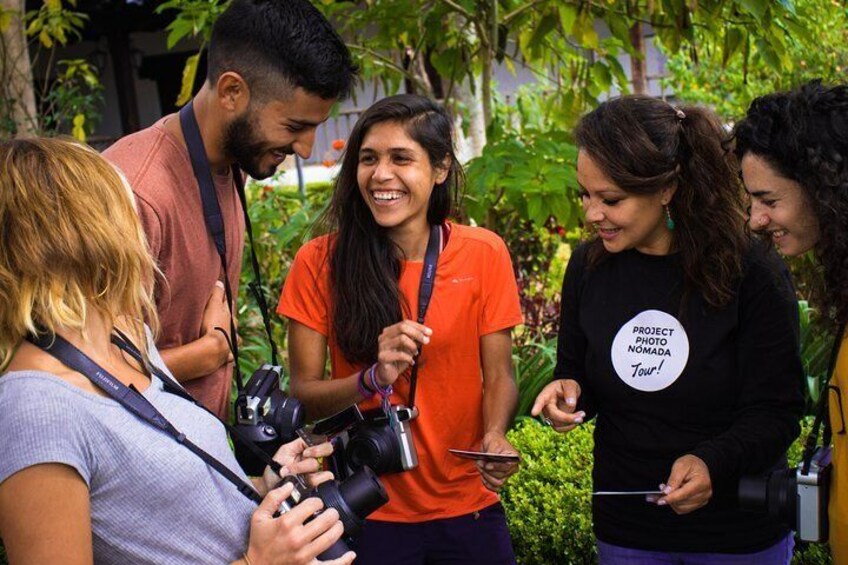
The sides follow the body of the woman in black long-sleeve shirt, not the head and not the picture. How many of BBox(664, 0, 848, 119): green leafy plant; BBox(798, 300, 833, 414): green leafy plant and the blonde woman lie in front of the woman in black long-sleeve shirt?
1

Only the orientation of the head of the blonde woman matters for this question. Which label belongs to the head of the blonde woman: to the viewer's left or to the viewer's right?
to the viewer's right

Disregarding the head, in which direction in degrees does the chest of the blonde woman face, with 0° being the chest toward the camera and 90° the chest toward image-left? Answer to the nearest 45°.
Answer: approximately 270°

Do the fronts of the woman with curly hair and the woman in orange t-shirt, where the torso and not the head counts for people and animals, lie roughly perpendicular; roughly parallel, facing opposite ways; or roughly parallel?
roughly perpendicular

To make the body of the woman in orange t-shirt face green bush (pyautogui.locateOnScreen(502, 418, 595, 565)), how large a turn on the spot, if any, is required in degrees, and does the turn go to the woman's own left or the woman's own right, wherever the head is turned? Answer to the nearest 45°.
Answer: approximately 135° to the woman's own left

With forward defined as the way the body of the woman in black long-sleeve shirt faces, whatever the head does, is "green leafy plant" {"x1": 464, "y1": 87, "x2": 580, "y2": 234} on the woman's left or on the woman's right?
on the woman's right

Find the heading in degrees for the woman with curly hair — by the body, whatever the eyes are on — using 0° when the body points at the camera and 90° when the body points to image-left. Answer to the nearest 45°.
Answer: approximately 90°

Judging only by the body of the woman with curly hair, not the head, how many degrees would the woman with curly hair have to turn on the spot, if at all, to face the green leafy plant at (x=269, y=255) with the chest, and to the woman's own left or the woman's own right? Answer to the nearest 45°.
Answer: approximately 45° to the woman's own right

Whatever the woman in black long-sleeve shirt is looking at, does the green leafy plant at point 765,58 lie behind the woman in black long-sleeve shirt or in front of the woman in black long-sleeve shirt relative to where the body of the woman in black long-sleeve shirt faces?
behind

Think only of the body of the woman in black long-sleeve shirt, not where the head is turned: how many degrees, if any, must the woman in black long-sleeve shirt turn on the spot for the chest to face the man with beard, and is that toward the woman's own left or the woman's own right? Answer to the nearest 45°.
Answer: approximately 45° to the woman's own right
